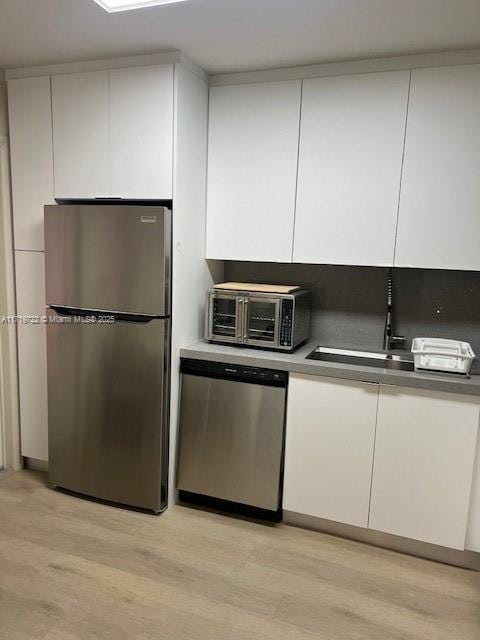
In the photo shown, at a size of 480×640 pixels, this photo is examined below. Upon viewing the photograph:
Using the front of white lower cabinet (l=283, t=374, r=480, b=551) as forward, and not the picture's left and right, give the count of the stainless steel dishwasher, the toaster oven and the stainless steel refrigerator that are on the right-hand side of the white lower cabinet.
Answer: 3

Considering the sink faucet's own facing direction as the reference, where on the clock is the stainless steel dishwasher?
The stainless steel dishwasher is roughly at 2 o'clock from the sink faucet.

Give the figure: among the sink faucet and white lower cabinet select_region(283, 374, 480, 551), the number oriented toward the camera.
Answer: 2

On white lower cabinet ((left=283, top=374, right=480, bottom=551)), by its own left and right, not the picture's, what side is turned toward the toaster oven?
right

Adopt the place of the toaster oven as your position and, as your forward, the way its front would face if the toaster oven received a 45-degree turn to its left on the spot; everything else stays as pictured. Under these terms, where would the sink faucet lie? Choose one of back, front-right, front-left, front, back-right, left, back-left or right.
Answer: left
